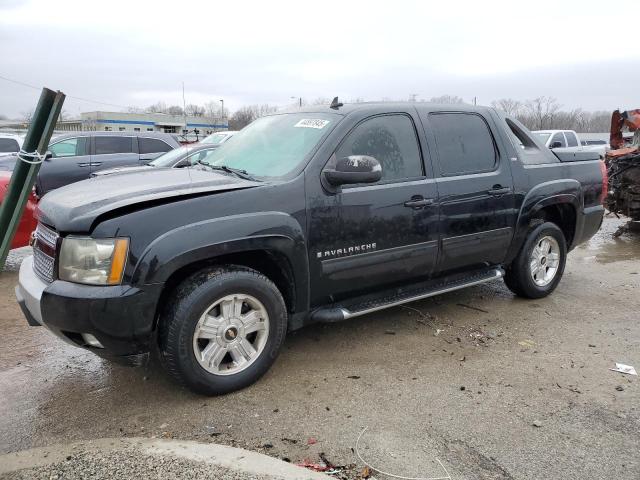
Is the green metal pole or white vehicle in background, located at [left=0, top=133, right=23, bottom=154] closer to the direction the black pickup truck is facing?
the green metal pole

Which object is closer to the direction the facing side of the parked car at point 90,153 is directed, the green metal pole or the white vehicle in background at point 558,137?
the green metal pole

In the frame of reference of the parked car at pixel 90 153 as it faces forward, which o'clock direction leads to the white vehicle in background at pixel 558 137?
The white vehicle in background is roughly at 6 o'clock from the parked car.

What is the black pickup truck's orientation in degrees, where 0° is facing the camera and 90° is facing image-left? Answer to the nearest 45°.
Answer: approximately 45°

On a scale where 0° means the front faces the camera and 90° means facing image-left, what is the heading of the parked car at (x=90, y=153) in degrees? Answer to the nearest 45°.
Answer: approximately 90°

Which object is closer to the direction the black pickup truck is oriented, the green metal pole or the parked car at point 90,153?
the green metal pole

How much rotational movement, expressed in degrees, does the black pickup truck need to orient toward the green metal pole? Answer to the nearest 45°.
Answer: approximately 45° to its right
